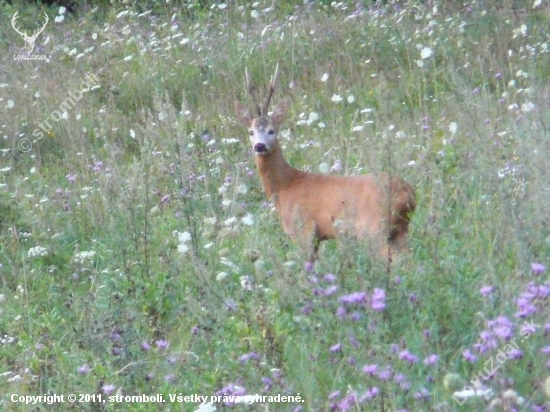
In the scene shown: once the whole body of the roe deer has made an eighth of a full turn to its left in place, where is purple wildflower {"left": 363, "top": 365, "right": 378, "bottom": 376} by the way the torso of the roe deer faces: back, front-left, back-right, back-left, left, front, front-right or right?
front-left

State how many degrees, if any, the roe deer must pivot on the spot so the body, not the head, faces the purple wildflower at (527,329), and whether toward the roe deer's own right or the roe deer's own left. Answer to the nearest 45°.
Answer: approximately 90° to the roe deer's own left

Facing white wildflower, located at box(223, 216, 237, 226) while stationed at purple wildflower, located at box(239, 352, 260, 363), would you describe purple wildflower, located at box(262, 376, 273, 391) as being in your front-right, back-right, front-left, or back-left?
back-right

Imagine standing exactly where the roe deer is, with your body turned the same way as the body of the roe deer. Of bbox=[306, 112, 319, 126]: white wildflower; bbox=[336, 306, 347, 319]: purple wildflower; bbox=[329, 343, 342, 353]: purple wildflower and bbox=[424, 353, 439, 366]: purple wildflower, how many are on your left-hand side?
3

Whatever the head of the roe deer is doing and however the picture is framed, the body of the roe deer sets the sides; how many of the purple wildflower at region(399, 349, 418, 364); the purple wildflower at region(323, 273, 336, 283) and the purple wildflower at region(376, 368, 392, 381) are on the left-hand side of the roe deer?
3

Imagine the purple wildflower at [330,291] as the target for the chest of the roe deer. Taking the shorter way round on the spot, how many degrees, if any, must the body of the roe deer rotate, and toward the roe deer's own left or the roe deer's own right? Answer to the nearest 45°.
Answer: approximately 90° to the roe deer's own left

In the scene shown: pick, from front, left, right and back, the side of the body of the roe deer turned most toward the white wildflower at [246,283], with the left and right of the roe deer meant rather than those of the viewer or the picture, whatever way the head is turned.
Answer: left

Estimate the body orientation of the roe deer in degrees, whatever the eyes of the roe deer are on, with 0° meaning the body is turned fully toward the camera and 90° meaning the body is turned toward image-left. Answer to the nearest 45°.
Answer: approximately 90°

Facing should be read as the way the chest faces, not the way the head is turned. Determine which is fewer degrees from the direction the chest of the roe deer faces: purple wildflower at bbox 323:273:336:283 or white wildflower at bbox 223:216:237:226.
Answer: the white wildflower

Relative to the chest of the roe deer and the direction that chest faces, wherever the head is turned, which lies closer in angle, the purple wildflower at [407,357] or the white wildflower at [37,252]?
the white wildflower

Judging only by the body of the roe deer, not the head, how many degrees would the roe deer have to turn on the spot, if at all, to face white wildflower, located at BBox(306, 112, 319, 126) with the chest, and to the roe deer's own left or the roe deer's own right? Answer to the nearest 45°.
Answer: approximately 90° to the roe deer's own right

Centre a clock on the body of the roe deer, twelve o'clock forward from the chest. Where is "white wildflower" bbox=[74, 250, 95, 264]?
The white wildflower is roughly at 12 o'clock from the roe deer.

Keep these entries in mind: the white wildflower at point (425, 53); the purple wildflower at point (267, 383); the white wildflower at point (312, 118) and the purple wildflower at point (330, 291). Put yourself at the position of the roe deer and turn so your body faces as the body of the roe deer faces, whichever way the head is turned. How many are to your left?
2

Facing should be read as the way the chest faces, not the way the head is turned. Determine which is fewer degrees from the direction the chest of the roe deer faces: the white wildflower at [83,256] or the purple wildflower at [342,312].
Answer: the white wildflower

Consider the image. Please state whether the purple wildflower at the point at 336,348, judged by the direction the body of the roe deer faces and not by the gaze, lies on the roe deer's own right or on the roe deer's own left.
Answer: on the roe deer's own left

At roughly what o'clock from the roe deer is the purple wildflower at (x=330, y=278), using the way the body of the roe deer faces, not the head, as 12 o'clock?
The purple wildflower is roughly at 9 o'clock from the roe deer.

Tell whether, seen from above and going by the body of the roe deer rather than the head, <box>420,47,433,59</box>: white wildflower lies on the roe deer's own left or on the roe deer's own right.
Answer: on the roe deer's own right
